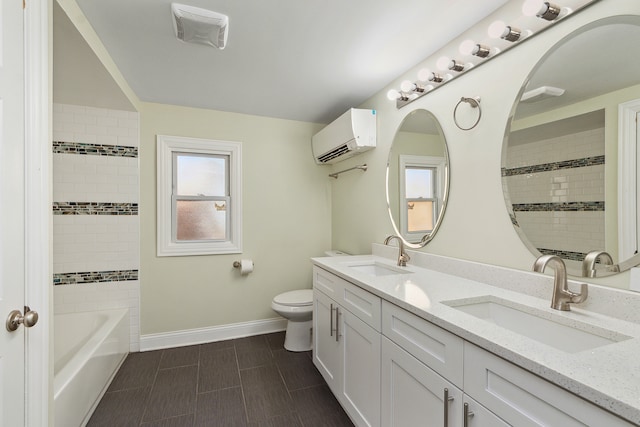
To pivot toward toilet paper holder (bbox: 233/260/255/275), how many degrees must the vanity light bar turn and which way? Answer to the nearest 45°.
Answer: approximately 45° to its right

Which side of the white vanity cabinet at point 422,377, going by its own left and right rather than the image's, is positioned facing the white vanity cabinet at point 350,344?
right

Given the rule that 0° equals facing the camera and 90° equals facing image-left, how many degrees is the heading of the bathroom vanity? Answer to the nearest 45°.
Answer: approximately 45°

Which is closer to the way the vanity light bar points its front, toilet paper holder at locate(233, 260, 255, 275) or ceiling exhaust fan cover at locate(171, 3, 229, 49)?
the ceiling exhaust fan cover

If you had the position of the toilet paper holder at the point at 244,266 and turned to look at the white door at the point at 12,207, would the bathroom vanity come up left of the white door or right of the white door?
left

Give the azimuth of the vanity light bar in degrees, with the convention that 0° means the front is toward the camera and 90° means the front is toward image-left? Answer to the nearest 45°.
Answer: approximately 45°
